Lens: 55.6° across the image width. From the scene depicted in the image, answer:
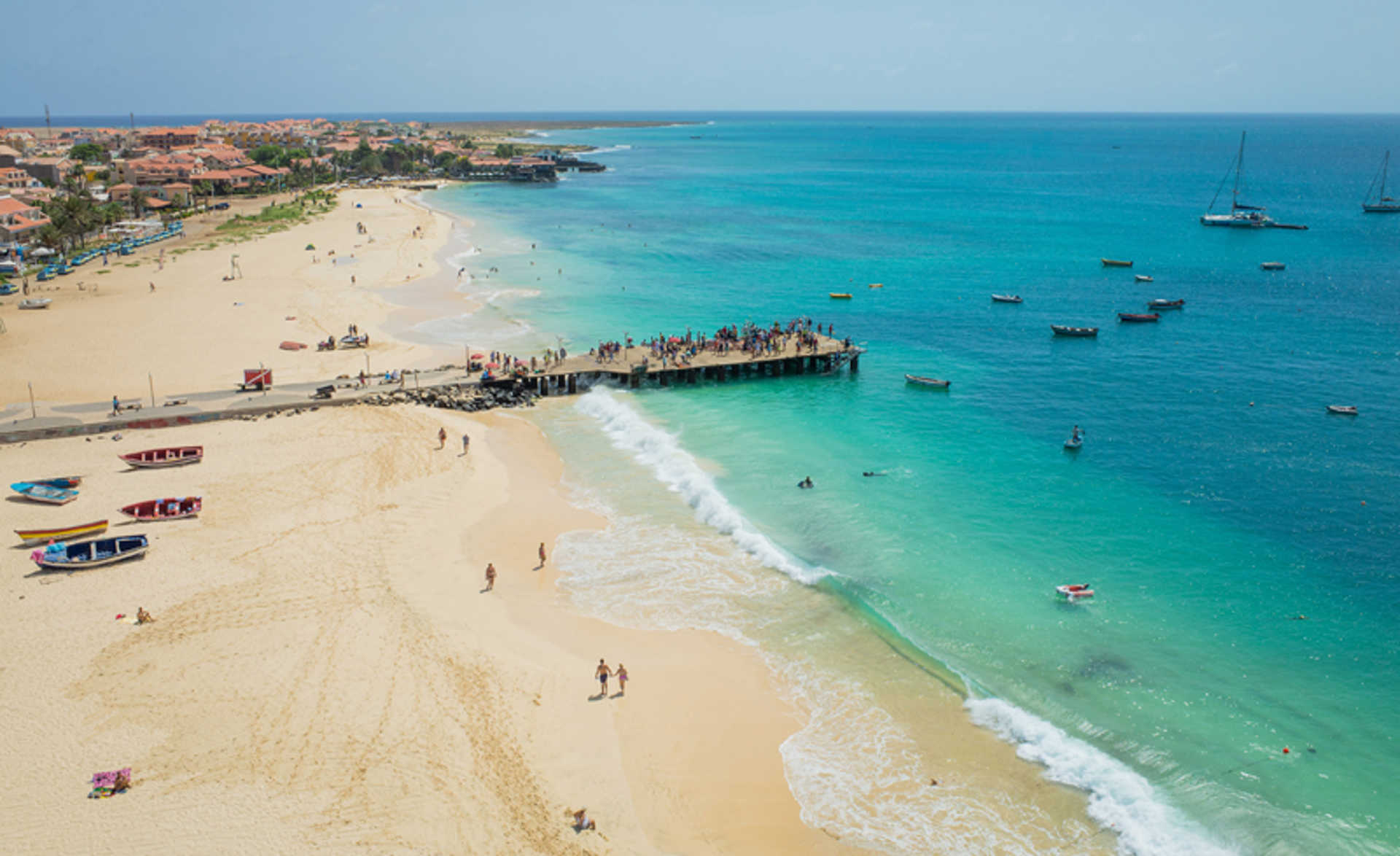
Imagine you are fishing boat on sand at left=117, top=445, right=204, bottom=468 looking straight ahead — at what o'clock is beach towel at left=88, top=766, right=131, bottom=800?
The beach towel is roughly at 9 o'clock from the fishing boat on sand.

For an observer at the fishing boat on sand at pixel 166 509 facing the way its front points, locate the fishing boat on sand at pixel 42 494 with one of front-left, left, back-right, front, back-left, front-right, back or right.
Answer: front-right

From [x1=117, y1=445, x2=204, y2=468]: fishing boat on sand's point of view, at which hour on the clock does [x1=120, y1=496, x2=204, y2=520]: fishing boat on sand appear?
[x1=120, y1=496, x2=204, y2=520]: fishing boat on sand is roughly at 9 o'clock from [x1=117, y1=445, x2=204, y2=468]: fishing boat on sand.

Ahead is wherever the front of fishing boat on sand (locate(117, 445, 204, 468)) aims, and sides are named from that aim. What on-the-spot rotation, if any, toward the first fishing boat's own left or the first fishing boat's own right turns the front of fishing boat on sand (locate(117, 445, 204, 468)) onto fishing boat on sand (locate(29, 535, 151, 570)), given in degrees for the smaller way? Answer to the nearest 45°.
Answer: approximately 90° to the first fishing boat's own left

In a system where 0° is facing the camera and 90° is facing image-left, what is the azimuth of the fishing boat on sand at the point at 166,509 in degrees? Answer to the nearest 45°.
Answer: approximately 90°

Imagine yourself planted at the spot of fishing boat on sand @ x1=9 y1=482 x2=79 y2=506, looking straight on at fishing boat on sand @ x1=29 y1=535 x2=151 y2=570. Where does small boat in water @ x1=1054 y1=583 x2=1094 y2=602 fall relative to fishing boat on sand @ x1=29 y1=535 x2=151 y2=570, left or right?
left

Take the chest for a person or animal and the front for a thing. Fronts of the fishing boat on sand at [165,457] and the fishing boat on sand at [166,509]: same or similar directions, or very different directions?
same or similar directions

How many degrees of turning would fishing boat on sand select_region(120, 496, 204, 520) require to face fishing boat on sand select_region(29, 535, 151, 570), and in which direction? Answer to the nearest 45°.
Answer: approximately 45° to its left

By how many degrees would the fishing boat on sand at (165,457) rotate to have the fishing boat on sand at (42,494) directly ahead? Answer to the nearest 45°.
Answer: approximately 45° to its left

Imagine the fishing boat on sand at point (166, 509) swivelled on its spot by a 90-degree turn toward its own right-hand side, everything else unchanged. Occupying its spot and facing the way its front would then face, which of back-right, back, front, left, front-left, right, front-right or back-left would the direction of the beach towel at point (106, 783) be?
back

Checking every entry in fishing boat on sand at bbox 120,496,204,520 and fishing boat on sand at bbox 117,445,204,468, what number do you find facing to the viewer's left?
2

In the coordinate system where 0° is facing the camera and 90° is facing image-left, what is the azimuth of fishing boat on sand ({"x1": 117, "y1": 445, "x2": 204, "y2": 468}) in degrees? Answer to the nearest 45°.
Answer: approximately 90°

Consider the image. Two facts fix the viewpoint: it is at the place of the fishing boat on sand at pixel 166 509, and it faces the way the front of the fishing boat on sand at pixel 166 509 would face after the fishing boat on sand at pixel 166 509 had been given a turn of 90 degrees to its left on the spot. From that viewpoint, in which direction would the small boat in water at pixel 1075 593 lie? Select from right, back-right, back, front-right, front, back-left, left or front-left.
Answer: front-left
